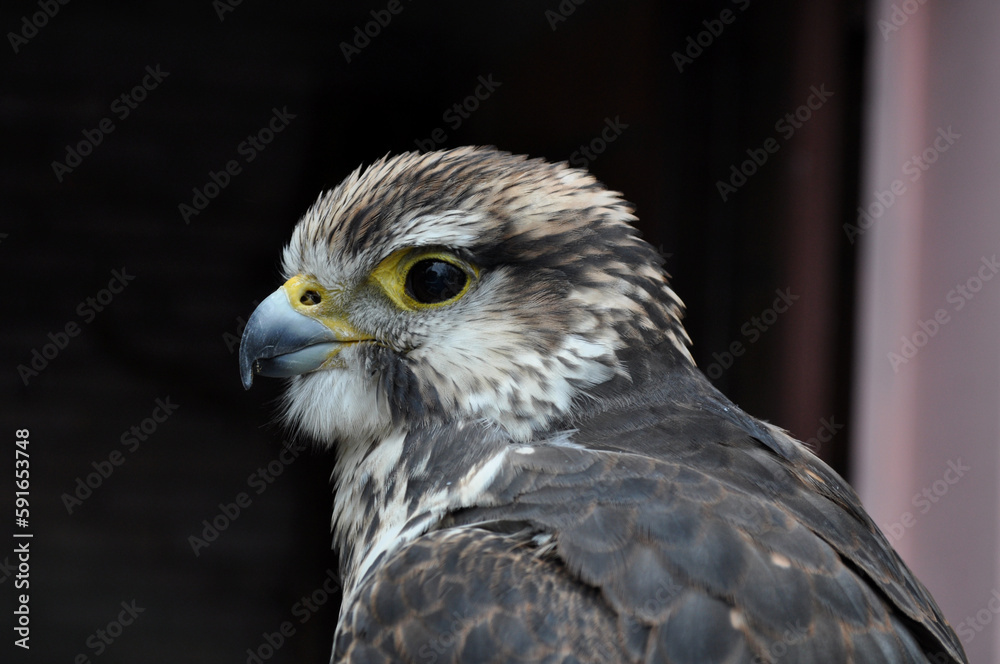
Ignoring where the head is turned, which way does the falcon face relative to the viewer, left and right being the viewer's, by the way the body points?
facing to the left of the viewer
